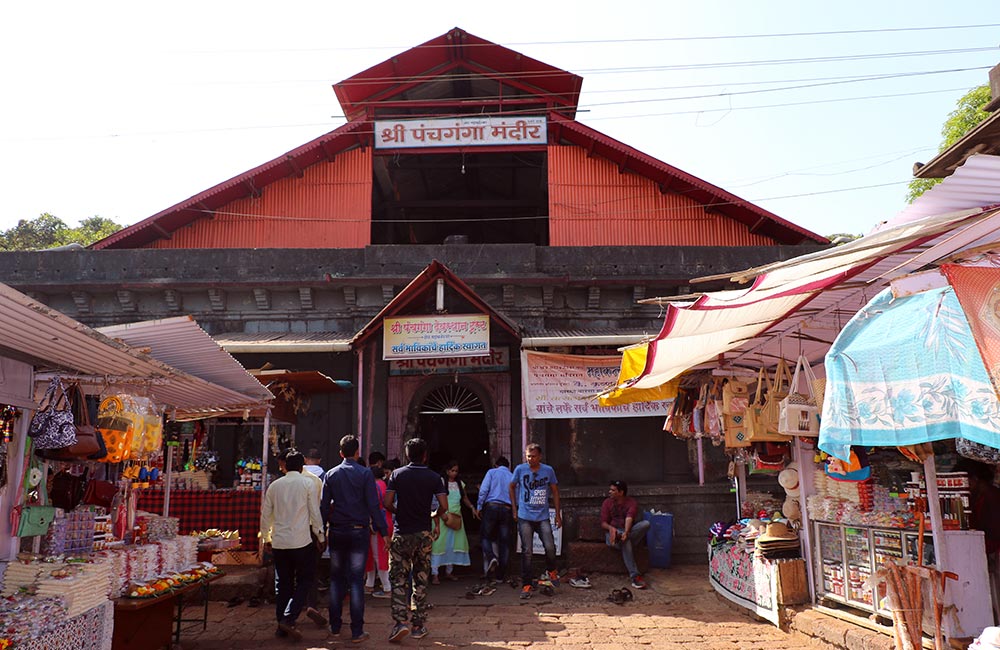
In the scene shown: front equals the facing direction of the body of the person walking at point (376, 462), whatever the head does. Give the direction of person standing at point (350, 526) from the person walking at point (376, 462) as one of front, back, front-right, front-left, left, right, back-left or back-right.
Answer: back

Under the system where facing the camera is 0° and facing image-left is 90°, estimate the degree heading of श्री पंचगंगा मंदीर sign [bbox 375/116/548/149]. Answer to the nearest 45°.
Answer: approximately 0°

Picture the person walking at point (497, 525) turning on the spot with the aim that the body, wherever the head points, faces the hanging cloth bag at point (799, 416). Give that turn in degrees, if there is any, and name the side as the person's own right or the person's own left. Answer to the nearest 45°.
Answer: approximately 135° to the person's own right

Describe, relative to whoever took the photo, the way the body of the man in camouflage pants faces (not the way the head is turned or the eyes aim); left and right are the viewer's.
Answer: facing away from the viewer

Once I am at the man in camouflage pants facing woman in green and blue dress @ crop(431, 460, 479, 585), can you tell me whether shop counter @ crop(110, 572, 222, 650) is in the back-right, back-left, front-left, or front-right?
back-left

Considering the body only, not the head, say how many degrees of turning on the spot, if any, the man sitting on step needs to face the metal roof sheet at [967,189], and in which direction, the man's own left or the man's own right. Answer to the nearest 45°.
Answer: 0° — they already face it

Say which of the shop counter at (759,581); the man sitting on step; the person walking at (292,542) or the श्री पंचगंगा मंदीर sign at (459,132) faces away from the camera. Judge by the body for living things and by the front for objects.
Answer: the person walking

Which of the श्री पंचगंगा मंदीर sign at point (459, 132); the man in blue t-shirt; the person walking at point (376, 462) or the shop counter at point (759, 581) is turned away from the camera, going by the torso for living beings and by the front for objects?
the person walking

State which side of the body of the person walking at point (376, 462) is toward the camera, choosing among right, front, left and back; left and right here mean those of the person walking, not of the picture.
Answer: back

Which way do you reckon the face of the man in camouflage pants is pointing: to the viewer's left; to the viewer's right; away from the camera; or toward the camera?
away from the camera

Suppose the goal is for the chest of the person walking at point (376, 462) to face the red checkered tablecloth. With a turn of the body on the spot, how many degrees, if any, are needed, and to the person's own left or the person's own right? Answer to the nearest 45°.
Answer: approximately 45° to the person's own left
